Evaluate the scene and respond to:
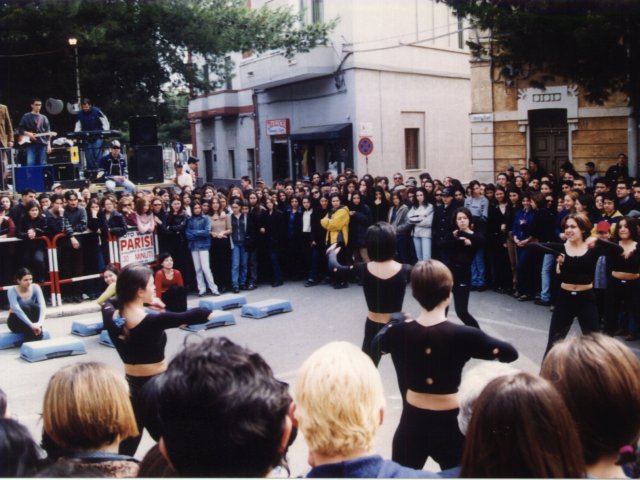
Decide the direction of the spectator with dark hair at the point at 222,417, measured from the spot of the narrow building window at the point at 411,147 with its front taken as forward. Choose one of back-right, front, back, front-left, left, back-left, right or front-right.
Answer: front

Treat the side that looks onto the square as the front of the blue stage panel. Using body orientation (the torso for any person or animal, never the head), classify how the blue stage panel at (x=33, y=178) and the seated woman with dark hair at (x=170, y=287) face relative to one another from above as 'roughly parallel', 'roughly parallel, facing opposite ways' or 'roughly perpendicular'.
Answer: roughly parallel

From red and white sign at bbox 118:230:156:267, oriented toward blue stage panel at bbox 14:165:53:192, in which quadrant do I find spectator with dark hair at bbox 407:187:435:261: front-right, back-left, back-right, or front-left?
back-right

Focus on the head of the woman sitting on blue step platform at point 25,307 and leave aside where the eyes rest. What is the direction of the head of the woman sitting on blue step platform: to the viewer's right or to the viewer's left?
to the viewer's right

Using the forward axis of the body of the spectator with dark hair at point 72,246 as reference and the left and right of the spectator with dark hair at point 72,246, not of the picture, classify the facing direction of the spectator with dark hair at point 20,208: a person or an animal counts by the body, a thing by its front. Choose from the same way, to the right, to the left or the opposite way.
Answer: the same way

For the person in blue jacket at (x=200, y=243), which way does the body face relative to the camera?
toward the camera

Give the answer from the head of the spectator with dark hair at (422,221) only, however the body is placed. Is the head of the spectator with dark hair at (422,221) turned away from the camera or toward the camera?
toward the camera

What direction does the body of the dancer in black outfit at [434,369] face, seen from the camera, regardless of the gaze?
away from the camera

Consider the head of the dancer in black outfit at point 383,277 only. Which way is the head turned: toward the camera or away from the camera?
away from the camera

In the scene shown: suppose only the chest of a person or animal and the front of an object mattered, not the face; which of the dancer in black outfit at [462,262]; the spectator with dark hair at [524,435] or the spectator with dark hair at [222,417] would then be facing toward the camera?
the dancer in black outfit

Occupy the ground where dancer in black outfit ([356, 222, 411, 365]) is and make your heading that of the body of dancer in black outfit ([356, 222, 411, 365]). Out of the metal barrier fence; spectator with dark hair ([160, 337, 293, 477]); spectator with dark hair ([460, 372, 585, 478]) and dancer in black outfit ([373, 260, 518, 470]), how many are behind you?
3

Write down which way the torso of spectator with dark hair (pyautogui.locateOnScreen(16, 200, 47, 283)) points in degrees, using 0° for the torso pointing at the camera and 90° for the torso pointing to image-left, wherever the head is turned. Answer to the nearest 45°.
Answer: approximately 315°

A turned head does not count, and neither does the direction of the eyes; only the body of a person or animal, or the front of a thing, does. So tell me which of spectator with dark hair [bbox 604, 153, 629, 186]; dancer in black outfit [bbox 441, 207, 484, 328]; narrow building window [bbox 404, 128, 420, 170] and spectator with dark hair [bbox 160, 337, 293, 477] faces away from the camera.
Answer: spectator with dark hair [bbox 160, 337, 293, 477]

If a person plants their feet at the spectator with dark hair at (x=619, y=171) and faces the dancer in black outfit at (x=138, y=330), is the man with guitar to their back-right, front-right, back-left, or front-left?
front-right

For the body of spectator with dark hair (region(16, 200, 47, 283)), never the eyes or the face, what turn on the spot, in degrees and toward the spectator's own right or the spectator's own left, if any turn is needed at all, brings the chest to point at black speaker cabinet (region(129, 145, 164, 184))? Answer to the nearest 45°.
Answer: approximately 90° to the spectator's own left

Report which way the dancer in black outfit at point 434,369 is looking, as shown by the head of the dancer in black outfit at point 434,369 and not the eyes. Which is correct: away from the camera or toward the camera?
away from the camera

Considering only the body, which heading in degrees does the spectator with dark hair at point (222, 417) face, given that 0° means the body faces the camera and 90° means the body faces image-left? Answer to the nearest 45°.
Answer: approximately 180°

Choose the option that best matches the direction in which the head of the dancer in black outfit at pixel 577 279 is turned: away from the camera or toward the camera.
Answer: toward the camera

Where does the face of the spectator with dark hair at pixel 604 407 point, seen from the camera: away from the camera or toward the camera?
away from the camera

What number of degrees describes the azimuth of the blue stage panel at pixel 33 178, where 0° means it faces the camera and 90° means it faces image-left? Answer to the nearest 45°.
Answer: approximately 315°

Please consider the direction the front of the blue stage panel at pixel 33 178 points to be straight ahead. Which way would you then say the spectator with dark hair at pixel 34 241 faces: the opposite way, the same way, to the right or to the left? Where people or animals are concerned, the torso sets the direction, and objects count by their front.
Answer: the same way

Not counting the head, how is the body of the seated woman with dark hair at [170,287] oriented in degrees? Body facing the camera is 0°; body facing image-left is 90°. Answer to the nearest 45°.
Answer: approximately 315°

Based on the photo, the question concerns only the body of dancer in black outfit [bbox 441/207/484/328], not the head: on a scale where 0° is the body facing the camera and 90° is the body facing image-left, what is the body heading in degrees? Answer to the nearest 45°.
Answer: approximately 0°

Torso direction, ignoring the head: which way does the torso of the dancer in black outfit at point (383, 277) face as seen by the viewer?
away from the camera
